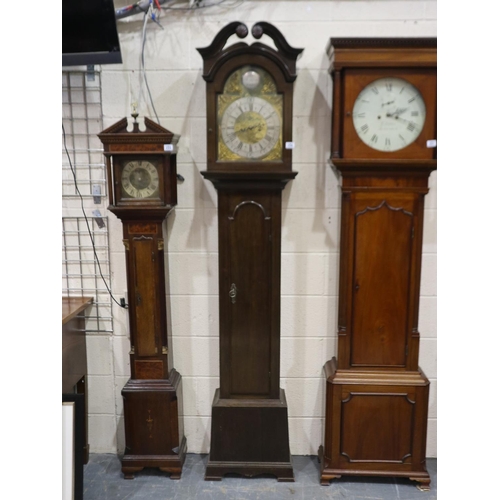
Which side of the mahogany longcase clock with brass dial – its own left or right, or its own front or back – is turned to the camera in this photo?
front

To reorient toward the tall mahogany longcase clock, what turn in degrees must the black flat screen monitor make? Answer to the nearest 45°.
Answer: approximately 90° to its left

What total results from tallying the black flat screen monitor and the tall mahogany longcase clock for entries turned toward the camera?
2

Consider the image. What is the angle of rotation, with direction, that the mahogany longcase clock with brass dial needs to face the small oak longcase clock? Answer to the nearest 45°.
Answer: approximately 90° to its right

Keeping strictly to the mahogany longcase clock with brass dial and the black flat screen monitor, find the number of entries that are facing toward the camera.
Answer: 2

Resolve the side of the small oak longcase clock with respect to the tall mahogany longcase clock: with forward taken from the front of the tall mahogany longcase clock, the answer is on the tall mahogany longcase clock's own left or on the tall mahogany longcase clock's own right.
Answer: on the tall mahogany longcase clock's own right
